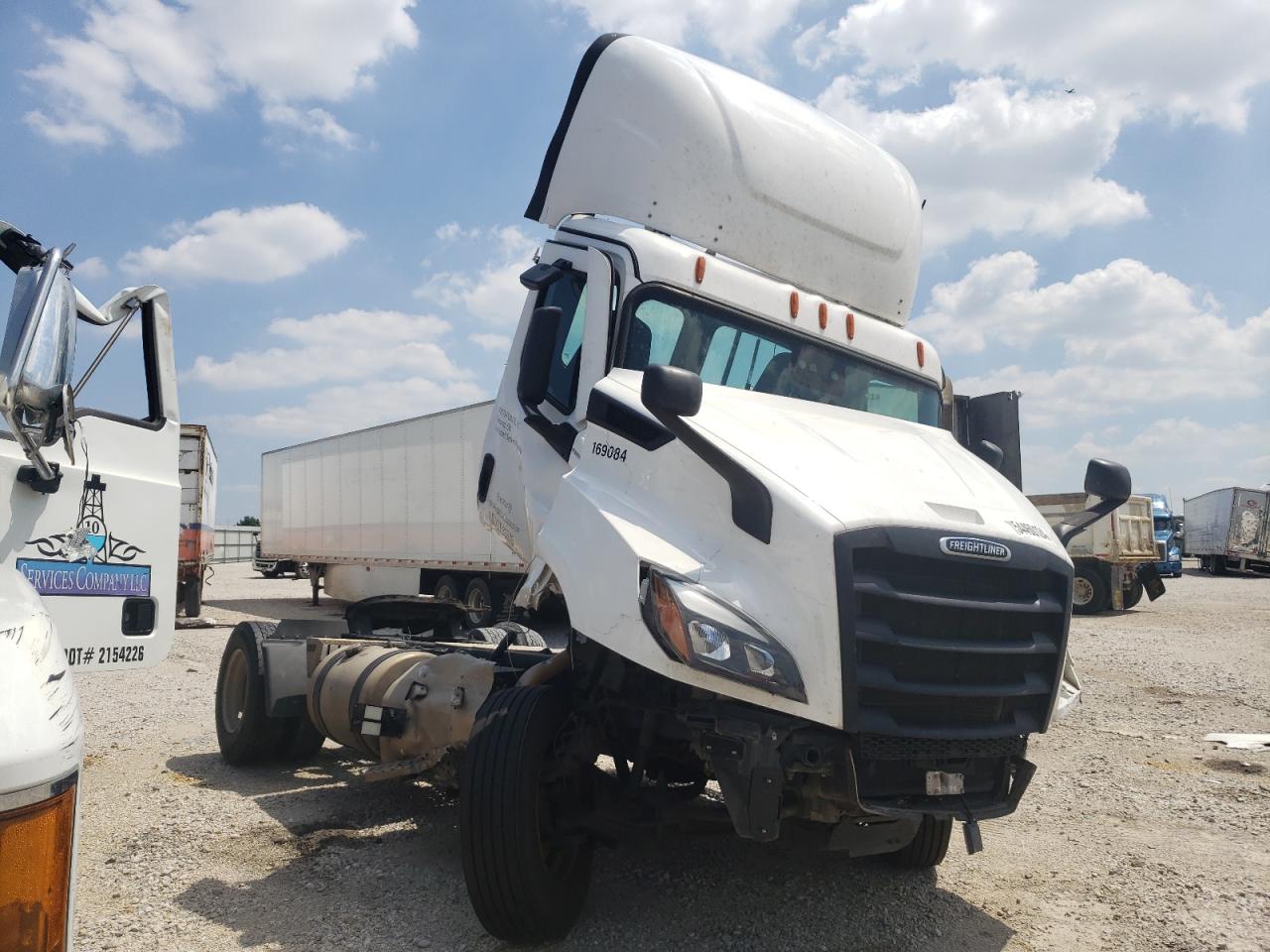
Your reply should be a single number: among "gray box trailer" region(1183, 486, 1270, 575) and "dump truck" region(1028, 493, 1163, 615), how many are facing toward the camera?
0

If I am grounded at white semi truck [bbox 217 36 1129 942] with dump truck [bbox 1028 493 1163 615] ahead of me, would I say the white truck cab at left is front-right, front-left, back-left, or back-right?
back-left

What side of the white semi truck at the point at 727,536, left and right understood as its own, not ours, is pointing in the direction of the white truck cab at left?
right

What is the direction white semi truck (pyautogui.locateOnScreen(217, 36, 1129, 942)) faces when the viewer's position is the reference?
facing the viewer and to the right of the viewer

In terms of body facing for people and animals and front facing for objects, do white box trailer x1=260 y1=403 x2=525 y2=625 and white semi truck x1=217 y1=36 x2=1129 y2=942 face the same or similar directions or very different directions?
very different directions

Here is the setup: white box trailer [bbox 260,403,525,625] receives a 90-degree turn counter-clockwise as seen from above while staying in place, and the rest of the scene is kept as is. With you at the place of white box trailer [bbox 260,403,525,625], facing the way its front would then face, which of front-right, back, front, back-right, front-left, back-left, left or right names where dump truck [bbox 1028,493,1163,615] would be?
back-left

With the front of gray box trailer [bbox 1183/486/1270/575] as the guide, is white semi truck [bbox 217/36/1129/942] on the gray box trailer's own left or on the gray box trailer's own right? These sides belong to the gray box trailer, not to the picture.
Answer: on the gray box trailer's own left

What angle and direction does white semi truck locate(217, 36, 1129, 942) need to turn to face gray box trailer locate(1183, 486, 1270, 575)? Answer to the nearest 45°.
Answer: approximately 90° to its left

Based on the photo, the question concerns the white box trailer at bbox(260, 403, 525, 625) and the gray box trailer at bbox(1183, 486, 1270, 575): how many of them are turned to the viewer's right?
0

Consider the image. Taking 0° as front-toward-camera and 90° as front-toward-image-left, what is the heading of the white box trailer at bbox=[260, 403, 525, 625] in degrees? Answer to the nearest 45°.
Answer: approximately 135°
